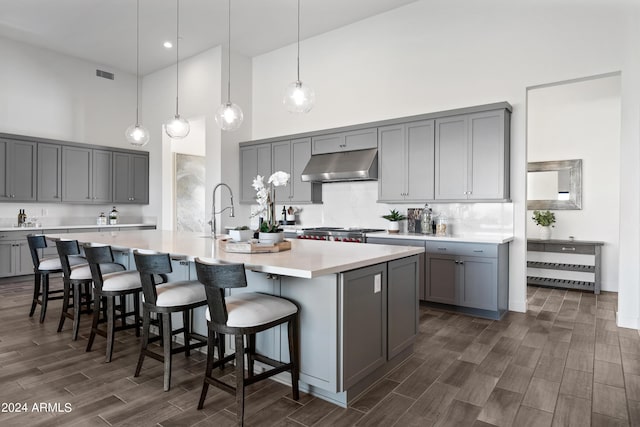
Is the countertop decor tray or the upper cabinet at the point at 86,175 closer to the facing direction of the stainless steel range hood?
the countertop decor tray

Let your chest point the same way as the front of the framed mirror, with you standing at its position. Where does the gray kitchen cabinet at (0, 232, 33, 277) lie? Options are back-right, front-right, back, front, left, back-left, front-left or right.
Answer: front-right

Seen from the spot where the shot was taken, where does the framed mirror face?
facing the viewer

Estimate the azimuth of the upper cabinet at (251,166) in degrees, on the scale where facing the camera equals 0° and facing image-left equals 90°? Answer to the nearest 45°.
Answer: approximately 45°

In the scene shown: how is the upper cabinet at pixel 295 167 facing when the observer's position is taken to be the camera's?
facing the viewer and to the left of the viewer

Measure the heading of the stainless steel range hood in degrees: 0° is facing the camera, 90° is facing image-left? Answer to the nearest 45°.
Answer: approximately 45°

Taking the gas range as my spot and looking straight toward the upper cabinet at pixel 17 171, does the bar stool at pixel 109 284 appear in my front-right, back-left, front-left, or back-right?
front-left

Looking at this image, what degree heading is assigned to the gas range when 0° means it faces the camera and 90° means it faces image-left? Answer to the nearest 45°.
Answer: approximately 45°

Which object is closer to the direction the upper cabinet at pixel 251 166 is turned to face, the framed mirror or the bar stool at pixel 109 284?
the bar stool

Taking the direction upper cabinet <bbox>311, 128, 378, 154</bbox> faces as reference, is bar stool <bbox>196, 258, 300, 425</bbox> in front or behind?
in front

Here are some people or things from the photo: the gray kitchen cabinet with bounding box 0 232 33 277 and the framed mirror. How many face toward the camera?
2

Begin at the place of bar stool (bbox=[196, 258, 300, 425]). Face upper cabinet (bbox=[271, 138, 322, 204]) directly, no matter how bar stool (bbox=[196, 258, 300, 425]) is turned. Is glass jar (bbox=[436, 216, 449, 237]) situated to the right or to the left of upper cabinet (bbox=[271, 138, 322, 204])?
right

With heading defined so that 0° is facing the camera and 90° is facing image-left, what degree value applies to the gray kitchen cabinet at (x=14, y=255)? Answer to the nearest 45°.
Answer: approximately 0°

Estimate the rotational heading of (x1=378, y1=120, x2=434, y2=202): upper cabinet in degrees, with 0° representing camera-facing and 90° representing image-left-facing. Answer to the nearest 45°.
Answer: approximately 45°
